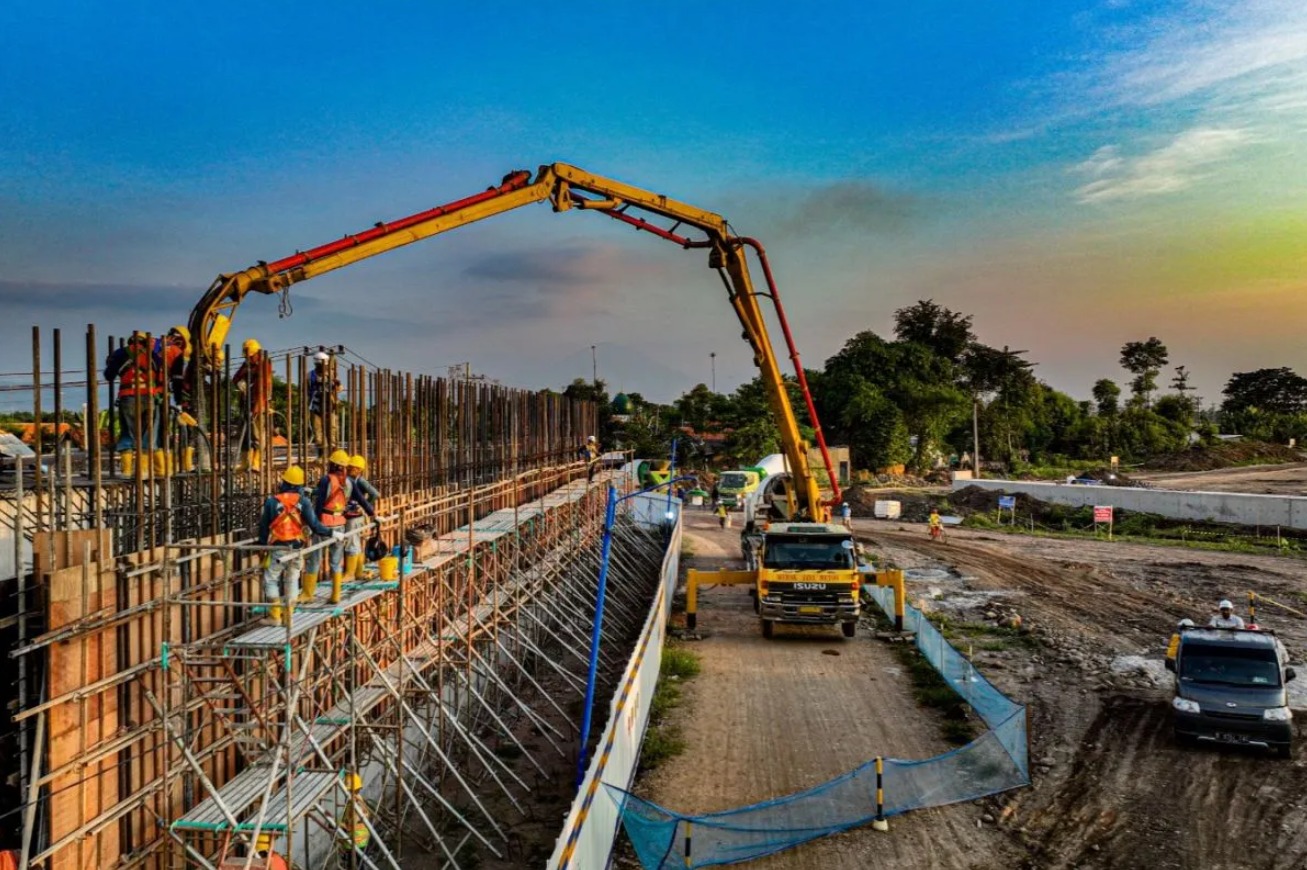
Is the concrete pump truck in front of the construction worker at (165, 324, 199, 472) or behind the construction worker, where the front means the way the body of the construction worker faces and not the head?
in front

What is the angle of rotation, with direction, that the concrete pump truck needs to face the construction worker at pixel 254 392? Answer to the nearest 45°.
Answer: approximately 45° to its right

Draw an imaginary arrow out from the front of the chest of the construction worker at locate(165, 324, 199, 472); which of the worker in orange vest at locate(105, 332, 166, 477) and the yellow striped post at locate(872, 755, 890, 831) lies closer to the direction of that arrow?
the yellow striped post

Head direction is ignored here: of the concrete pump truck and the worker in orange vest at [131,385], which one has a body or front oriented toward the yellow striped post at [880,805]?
the concrete pump truck

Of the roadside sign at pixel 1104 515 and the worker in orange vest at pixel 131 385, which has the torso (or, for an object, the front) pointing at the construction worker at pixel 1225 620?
the roadside sign

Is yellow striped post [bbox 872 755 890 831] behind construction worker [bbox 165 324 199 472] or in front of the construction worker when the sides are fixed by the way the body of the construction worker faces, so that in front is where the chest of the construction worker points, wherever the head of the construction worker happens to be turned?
in front

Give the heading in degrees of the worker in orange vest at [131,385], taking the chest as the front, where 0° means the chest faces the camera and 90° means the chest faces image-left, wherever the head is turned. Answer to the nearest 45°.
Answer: approximately 180°

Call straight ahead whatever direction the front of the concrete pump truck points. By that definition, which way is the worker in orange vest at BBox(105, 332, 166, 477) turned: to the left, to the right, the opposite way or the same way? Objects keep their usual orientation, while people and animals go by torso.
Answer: the opposite way

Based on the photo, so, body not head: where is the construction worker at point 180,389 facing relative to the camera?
to the viewer's right

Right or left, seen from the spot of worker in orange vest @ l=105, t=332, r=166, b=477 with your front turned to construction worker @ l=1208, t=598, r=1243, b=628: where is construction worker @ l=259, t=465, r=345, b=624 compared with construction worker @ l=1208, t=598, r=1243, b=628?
right

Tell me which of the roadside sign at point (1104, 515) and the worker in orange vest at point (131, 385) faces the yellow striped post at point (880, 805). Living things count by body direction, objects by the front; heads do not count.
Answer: the roadside sign
